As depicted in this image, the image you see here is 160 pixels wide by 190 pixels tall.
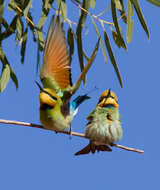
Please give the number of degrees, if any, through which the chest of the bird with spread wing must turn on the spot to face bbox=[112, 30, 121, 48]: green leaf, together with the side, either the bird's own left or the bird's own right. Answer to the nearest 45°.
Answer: approximately 180°

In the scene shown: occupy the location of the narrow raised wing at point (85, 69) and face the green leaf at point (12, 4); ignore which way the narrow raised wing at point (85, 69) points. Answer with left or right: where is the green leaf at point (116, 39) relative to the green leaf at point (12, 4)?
right
